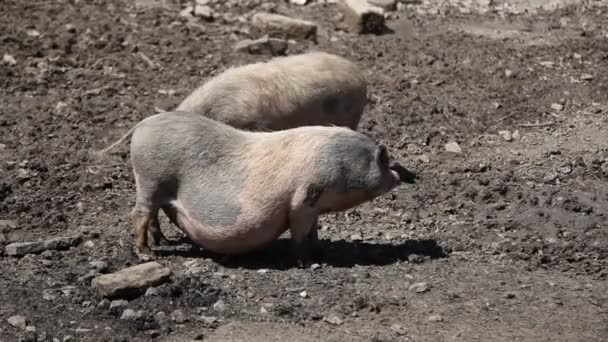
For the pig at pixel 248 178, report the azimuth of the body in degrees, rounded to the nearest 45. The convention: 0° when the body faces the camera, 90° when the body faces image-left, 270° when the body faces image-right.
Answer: approximately 270°

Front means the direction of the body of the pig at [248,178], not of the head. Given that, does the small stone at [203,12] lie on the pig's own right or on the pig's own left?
on the pig's own left

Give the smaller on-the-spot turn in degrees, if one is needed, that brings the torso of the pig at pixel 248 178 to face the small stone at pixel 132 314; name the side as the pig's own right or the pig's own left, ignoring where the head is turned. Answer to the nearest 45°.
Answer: approximately 135° to the pig's own right

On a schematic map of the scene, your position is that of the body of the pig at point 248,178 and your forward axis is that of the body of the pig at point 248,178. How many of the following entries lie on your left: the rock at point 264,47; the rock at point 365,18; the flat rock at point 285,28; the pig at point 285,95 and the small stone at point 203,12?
5

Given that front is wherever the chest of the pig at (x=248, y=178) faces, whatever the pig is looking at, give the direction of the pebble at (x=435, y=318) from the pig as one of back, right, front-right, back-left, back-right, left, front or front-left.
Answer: front-right
